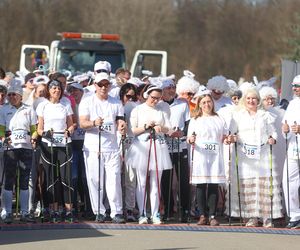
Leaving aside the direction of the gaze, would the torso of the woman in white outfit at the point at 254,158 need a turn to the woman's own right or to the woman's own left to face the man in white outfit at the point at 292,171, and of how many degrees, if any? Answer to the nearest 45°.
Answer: approximately 90° to the woman's own left

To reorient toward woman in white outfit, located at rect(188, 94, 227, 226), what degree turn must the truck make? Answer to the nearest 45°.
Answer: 0° — it already faces them

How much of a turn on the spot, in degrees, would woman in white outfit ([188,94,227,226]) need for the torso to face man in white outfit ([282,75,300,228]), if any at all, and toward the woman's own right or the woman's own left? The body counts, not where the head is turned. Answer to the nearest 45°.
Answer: approximately 90° to the woman's own left

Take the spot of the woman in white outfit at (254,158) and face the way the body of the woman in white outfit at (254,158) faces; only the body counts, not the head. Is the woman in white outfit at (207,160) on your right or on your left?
on your right

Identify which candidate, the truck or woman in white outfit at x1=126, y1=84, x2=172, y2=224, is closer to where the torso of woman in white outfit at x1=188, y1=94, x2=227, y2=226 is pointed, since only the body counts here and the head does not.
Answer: the woman in white outfit

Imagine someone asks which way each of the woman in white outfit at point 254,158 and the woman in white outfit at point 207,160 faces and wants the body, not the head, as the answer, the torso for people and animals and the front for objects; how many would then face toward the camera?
2

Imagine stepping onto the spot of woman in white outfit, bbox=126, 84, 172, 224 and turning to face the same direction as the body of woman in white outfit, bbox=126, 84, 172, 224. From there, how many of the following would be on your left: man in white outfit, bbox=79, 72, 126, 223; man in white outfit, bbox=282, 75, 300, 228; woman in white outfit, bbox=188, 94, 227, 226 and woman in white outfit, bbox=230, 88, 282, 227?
3

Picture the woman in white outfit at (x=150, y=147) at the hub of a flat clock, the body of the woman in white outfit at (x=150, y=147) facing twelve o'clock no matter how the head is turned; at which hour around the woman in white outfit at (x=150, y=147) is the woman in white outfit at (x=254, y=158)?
the woman in white outfit at (x=254, y=158) is roughly at 9 o'clock from the woman in white outfit at (x=150, y=147).
